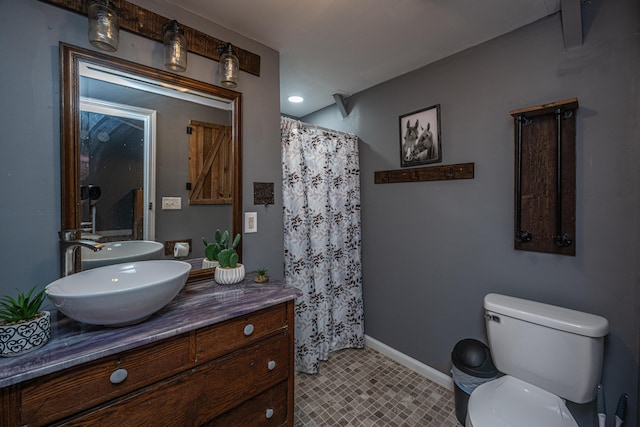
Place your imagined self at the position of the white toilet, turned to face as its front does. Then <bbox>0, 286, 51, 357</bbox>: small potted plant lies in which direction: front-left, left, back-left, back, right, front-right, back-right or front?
front

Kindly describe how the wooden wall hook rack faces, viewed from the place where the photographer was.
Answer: facing the viewer and to the left of the viewer

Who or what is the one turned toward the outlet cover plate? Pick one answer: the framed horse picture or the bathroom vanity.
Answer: the framed horse picture

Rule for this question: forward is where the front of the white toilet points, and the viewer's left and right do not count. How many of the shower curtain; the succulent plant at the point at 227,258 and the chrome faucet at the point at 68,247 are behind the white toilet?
0

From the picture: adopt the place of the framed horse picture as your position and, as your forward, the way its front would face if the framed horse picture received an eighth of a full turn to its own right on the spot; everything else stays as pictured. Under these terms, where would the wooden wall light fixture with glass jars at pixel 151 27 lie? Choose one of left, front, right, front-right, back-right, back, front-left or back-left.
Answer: front-left

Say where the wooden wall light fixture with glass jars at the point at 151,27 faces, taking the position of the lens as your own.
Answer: facing the viewer and to the right of the viewer

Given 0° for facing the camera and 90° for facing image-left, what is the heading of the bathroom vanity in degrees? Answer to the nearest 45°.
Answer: approximately 315°

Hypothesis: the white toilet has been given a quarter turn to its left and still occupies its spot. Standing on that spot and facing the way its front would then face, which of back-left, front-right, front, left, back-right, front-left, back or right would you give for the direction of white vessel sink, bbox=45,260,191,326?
right

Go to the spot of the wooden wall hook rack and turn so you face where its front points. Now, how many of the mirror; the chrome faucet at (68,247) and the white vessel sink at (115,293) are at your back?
0

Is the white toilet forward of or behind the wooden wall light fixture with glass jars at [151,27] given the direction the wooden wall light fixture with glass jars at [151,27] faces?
forward

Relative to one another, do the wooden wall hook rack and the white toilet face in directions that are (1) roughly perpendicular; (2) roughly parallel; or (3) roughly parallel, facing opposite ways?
roughly parallel

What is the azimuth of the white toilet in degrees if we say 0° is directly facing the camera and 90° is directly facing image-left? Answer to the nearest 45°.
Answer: approximately 45°

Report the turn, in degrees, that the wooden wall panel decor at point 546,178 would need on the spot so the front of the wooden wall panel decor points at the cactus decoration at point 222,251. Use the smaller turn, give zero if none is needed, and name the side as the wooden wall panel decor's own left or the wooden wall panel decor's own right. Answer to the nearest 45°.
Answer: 0° — it already faces it

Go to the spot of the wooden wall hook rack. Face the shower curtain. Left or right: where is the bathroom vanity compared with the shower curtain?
left

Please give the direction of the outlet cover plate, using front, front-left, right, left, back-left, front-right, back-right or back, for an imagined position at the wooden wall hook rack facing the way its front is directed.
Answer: front

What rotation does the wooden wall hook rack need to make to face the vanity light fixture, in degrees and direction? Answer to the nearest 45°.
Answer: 0° — it already faces it
